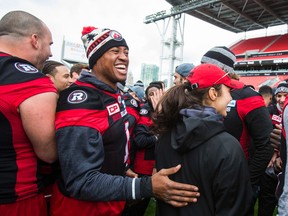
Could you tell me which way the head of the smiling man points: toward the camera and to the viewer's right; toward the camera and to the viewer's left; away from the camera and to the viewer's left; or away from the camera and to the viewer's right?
toward the camera and to the viewer's right

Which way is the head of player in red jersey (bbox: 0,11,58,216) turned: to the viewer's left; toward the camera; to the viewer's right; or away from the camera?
to the viewer's right

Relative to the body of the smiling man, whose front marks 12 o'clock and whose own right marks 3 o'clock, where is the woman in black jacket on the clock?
The woman in black jacket is roughly at 11 o'clock from the smiling man.

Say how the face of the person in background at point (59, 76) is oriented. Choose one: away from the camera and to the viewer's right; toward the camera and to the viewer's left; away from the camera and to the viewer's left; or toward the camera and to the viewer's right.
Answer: toward the camera and to the viewer's right
